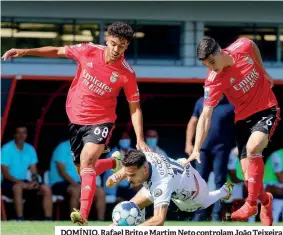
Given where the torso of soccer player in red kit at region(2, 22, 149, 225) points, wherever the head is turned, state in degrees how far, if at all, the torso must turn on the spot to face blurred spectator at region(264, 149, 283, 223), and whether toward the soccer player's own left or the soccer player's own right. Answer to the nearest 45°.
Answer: approximately 135° to the soccer player's own left

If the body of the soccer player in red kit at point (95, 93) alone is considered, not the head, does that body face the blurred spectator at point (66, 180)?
no

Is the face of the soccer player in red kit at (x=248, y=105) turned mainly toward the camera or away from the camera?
toward the camera

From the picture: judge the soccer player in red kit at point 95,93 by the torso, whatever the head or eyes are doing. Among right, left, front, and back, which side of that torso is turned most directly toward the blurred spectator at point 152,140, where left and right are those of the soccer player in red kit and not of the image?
back

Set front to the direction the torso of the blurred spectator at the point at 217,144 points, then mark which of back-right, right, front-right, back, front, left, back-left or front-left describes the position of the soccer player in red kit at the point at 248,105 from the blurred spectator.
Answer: front-left

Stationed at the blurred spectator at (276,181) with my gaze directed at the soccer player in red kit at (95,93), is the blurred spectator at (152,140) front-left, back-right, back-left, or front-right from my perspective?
front-right

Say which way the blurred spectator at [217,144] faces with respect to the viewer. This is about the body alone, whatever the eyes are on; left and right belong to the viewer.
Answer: facing the viewer and to the left of the viewer

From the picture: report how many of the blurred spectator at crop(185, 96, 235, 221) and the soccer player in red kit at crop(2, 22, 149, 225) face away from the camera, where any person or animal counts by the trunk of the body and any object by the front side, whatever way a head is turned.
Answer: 0

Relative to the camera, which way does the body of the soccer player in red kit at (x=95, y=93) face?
toward the camera

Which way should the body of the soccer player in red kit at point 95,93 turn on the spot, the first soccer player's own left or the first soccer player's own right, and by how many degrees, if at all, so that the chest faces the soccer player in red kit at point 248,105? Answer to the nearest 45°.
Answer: approximately 90° to the first soccer player's own left

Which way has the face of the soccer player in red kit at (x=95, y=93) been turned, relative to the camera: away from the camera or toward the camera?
toward the camera
